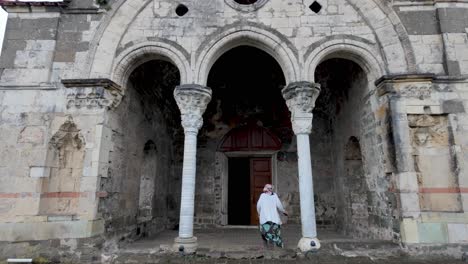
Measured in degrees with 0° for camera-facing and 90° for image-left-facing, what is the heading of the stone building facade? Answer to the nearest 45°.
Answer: approximately 0°
